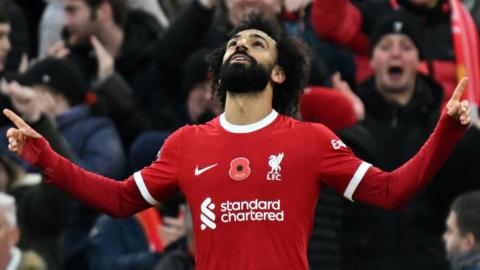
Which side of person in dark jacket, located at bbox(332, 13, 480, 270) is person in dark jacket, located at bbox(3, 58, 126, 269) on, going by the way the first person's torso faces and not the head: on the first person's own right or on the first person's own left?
on the first person's own right

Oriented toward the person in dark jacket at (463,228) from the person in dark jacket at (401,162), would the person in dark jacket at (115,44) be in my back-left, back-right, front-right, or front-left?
back-right

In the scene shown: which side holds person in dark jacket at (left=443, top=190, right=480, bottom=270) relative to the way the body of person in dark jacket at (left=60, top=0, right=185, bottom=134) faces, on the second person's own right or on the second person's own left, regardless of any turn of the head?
on the second person's own left

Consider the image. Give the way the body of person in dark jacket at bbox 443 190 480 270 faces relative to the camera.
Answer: to the viewer's left
